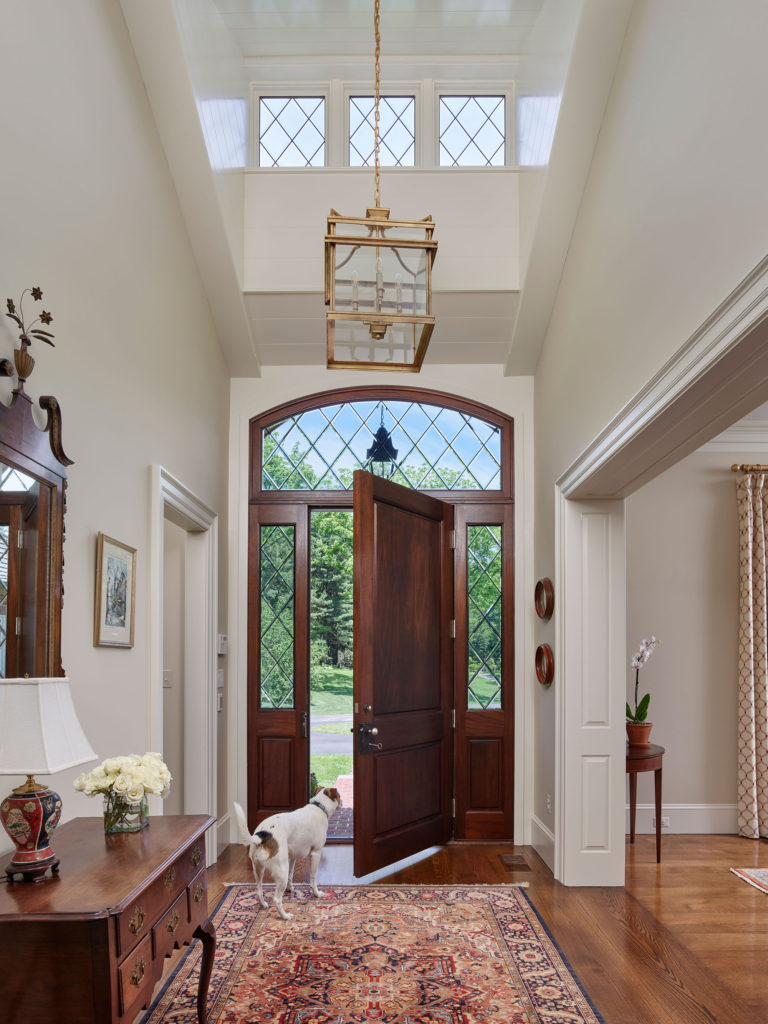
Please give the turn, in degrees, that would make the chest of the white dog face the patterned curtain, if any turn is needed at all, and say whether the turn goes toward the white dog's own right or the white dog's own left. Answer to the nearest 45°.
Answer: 0° — it already faces it

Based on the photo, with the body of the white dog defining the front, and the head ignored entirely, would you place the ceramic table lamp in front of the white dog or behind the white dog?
behind

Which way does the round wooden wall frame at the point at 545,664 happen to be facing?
to the viewer's left

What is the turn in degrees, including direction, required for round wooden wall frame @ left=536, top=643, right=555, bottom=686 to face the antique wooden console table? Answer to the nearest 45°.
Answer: approximately 90° to its left

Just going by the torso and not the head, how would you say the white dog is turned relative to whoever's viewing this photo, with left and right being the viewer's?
facing away from the viewer and to the right of the viewer

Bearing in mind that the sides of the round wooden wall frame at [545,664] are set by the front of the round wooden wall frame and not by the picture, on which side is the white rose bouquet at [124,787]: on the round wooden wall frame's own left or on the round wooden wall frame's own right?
on the round wooden wall frame's own left

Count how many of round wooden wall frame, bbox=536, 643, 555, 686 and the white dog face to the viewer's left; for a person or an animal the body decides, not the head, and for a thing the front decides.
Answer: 1
